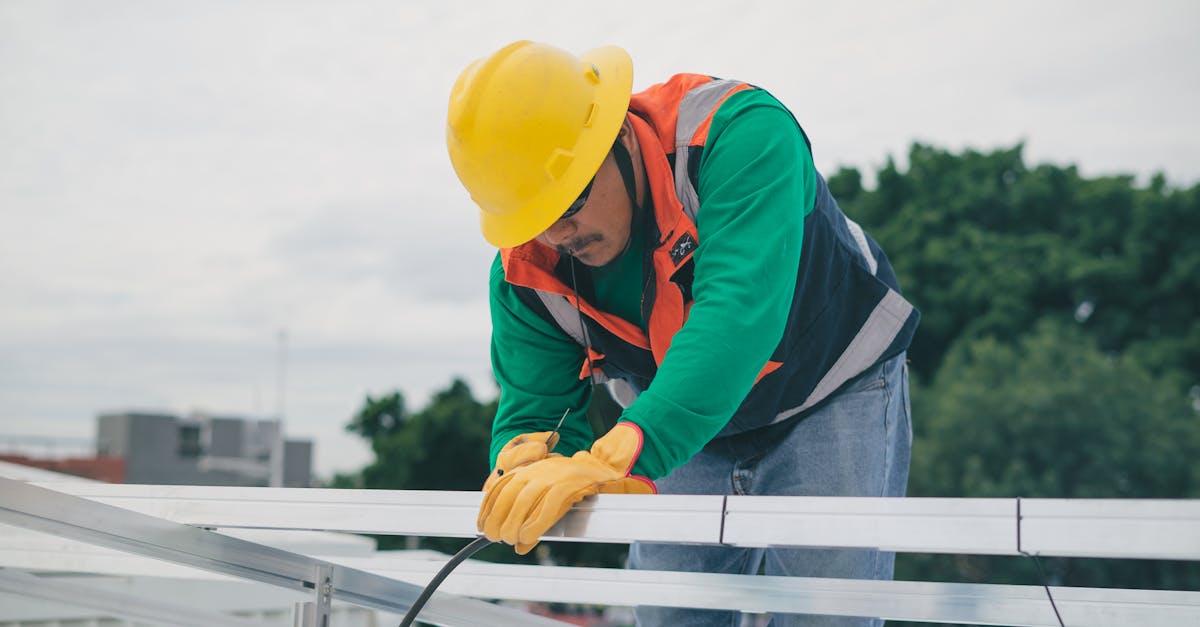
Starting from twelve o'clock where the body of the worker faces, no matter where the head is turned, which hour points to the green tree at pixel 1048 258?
The green tree is roughly at 5 o'clock from the worker.

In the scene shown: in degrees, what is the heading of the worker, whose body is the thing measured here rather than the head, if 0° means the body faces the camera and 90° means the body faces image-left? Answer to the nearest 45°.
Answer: approximately 45°

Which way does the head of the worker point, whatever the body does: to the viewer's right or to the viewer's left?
to the viewer's left

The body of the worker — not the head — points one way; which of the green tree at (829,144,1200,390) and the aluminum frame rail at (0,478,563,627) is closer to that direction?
the aluminum frame rail

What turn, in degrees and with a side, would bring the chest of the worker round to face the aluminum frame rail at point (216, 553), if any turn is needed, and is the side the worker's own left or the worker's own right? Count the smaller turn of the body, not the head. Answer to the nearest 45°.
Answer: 0° — they already face it

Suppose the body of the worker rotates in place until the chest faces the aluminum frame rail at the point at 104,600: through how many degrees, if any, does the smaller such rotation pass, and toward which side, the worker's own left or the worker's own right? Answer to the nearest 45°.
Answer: approximately 45° to the worker's own right

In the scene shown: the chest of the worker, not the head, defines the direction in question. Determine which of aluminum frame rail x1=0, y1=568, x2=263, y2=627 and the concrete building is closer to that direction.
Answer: the aluminum frame rail

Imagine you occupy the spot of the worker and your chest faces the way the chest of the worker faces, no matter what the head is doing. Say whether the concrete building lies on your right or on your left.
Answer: on your right
